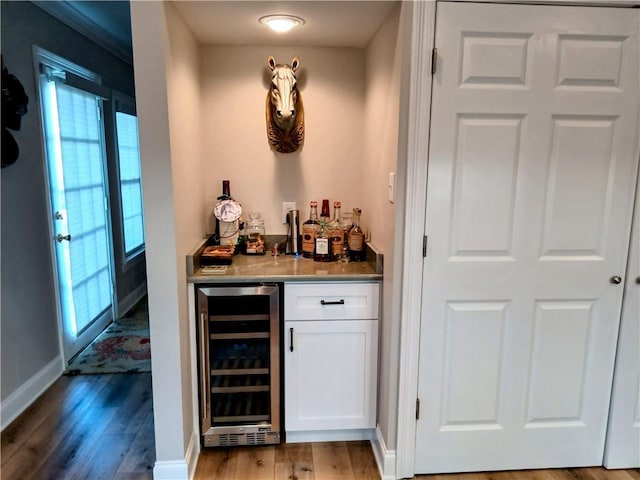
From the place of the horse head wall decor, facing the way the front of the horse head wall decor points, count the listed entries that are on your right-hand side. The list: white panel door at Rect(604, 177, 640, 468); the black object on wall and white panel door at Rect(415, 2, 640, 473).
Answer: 1

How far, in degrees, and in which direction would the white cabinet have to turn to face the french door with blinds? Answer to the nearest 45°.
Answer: approximately 135° to its right

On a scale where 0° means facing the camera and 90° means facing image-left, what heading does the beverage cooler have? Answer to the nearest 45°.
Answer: approximately 0°

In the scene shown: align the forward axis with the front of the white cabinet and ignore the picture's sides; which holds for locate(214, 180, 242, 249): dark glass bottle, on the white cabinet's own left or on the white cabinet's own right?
on the white cabinet's own right

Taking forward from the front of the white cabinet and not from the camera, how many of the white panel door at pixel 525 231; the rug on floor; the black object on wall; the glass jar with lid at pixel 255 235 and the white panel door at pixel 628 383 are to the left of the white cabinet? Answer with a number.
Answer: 2

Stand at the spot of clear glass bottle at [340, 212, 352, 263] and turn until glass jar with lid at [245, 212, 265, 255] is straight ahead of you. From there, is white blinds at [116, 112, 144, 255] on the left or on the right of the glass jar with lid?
right

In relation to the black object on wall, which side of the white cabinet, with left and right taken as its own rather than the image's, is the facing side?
right

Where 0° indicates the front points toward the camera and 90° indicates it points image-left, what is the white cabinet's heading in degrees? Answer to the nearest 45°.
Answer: approximately 0°

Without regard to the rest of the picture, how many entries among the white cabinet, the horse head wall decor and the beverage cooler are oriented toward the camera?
3

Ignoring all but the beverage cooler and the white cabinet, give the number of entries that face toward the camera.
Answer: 2
